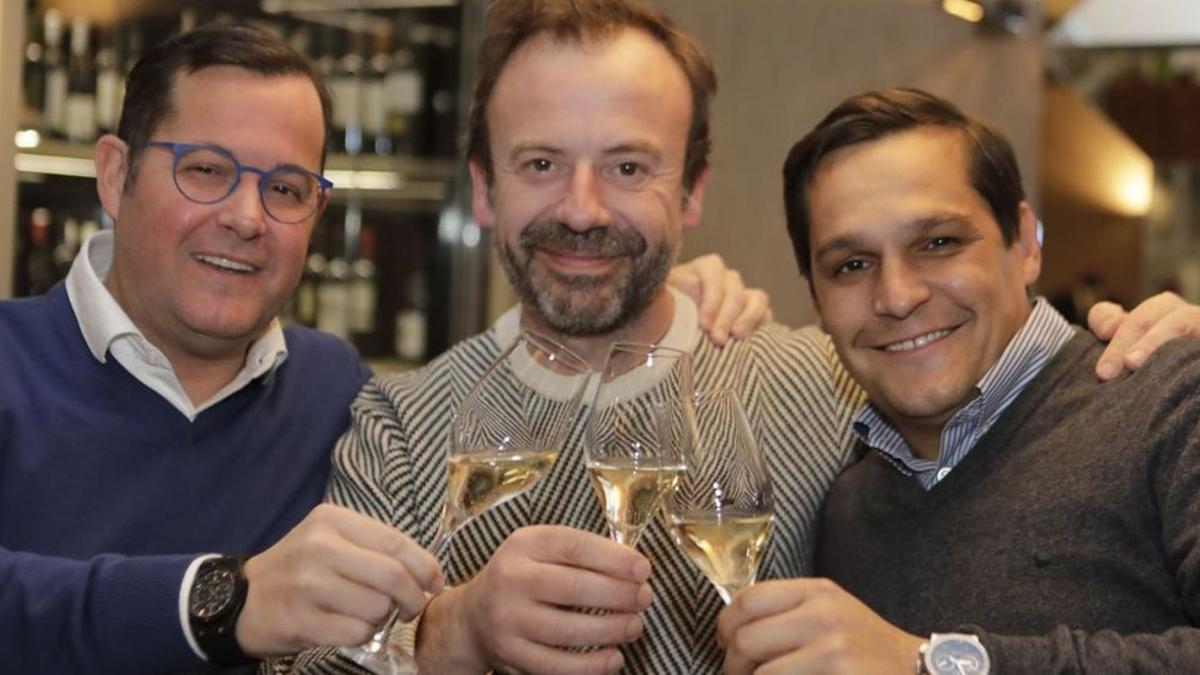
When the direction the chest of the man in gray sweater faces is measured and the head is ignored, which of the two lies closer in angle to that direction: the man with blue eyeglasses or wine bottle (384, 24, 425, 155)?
the man with blue eyeglasses

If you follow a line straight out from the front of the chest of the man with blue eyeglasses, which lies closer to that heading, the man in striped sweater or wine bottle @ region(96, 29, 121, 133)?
the man in striped sweater

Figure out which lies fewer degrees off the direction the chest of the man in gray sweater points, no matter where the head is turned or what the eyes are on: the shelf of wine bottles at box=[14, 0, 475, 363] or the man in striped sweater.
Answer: the man in striped sweater

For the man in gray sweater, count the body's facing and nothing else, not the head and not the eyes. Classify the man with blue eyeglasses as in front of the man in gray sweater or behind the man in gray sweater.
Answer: in front

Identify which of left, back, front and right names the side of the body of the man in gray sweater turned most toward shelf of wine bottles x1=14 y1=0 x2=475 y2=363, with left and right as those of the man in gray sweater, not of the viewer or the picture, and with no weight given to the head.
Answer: right

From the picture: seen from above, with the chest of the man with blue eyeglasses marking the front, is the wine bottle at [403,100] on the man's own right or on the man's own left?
on the man's own left

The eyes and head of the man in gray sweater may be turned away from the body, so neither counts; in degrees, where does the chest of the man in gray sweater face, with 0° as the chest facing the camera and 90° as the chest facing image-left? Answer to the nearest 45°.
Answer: approximately 45°

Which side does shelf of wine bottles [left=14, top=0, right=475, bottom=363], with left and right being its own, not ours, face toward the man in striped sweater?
front

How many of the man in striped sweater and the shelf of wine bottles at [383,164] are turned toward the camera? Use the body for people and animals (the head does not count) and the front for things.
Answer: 2
